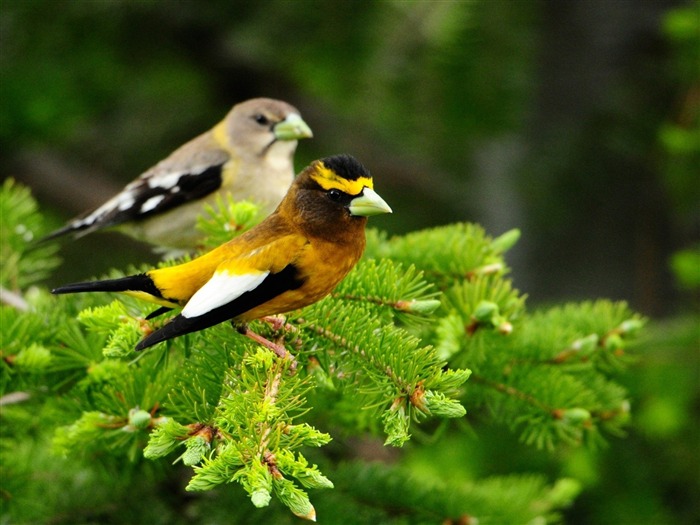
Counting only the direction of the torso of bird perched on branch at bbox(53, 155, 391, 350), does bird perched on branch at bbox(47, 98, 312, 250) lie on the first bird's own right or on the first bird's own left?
on the first bird's own left

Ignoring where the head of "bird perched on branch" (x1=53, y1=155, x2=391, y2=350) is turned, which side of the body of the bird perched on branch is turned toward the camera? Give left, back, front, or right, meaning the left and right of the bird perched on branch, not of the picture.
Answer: right
